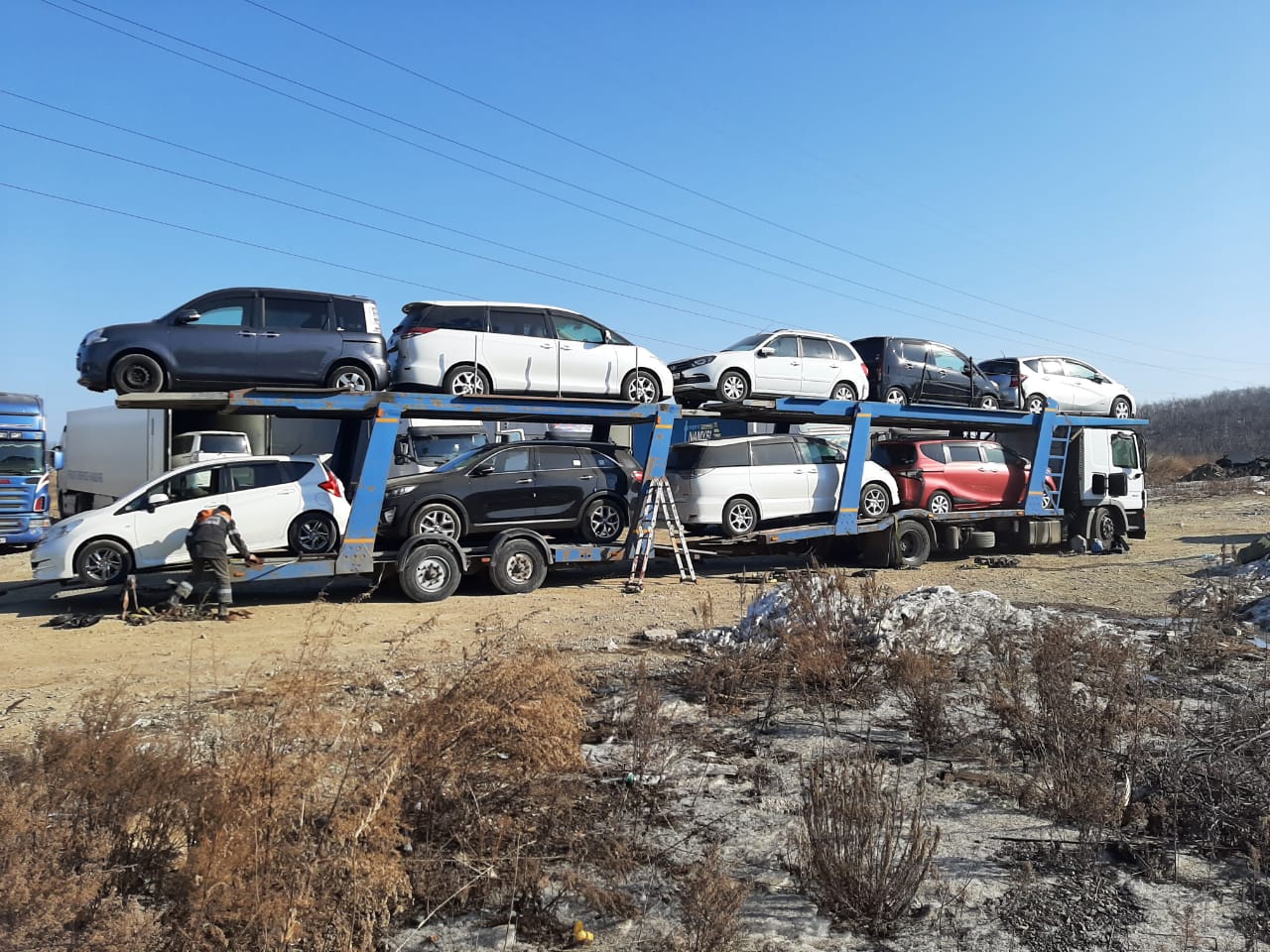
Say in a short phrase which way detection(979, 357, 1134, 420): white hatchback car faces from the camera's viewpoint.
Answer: facing away from the viewer and to the right of the viewer

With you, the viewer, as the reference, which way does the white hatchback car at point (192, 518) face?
facing to the left of the viewer

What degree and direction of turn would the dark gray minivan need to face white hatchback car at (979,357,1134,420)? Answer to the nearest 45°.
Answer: approximately 180°

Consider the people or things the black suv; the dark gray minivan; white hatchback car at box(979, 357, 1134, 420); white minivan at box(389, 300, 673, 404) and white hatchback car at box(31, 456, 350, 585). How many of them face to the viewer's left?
3

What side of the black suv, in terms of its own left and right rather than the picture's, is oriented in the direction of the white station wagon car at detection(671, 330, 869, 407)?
back

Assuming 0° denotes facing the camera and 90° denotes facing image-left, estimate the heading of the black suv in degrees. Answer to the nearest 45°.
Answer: approximately 90°

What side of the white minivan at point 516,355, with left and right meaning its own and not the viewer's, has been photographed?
right

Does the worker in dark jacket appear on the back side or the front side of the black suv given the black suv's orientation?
on the front side

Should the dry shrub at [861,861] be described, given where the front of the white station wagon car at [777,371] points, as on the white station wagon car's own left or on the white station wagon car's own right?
on the white station wagon car's own left

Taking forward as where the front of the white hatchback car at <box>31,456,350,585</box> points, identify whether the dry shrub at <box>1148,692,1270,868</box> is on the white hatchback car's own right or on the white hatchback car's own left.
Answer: on the white hatchback car's own left

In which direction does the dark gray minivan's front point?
to the viewer's left

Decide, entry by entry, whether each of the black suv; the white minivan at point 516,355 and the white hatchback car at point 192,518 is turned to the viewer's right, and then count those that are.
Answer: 1

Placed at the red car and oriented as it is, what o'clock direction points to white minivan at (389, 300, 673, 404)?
The white minivan is roughly at 6 o'clock from the red car.

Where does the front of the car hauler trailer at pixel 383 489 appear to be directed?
to the viewer's right
